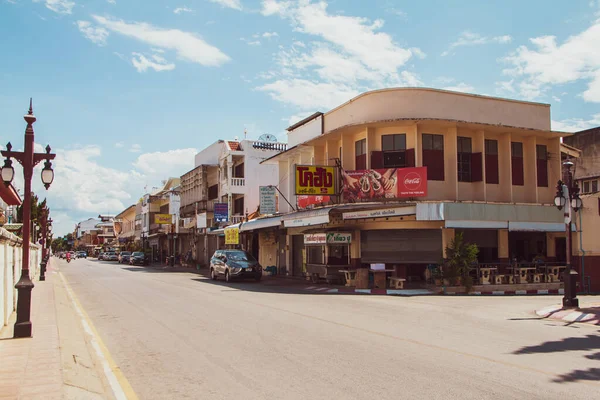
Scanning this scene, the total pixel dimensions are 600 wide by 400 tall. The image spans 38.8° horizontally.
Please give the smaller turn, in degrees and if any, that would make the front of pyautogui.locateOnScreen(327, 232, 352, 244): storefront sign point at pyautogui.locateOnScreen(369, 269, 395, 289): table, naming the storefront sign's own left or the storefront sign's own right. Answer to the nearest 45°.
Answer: approximately 45° to the storefront sign's own left

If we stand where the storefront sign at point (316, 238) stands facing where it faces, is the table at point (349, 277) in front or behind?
in front

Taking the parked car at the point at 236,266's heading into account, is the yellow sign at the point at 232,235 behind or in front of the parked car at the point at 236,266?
behind

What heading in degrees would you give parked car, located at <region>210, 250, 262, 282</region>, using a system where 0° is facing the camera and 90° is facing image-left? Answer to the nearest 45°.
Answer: approximately 315°

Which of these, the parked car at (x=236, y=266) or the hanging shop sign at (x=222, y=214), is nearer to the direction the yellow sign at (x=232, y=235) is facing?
the parked car

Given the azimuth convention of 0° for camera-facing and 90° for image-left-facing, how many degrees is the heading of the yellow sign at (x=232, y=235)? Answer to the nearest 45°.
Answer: approximately 0°
